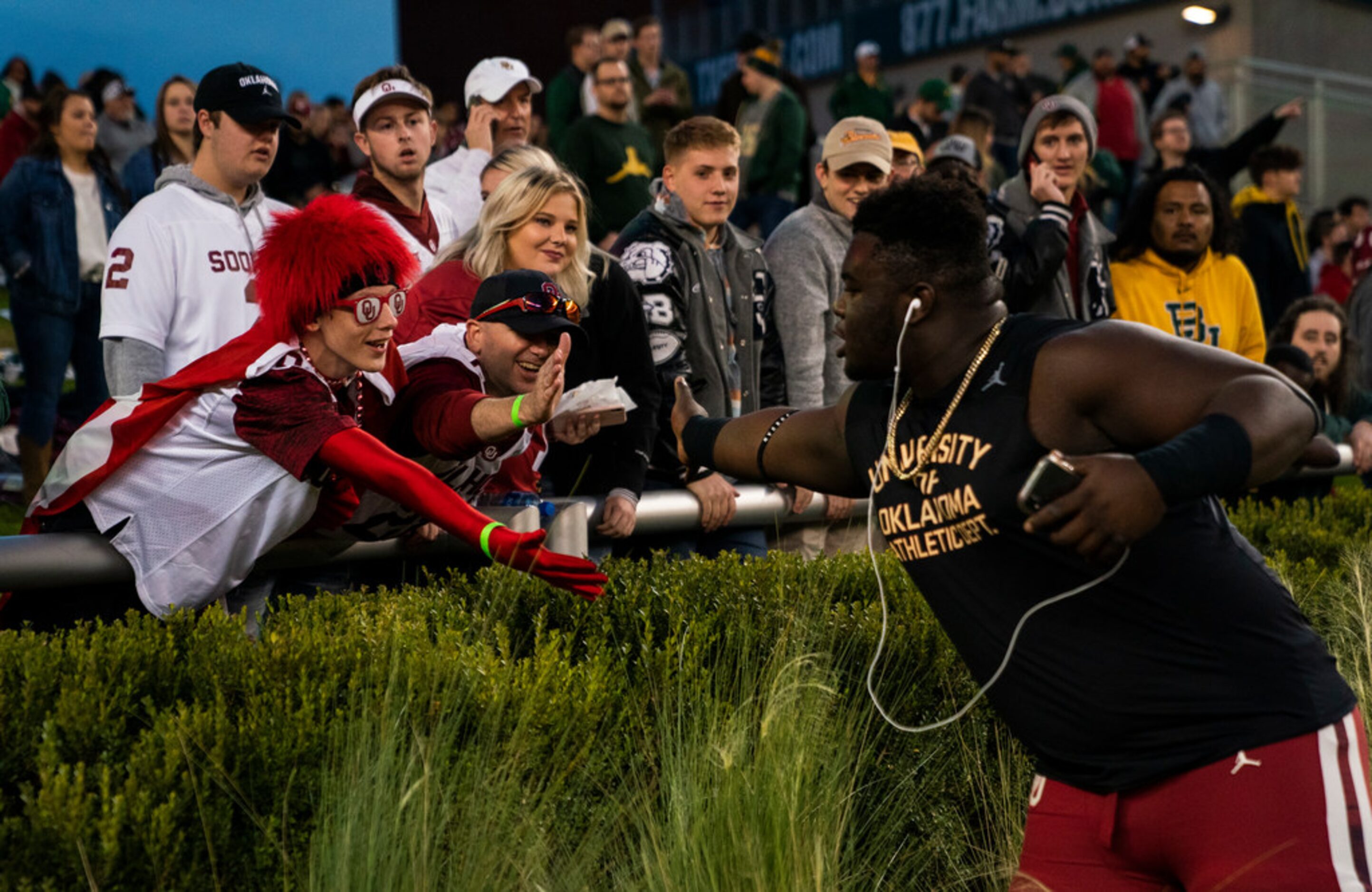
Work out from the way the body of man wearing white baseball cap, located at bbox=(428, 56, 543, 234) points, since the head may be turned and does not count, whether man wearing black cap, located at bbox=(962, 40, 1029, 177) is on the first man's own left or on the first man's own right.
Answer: on the first man's own left

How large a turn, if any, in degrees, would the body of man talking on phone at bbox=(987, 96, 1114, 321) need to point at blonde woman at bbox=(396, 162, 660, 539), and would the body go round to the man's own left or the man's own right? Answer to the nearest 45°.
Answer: approximately 90° to the man's own right

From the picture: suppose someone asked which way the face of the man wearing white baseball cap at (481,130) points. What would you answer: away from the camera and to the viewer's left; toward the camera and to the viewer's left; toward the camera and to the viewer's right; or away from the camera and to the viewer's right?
toward the camera and to the viewer's right

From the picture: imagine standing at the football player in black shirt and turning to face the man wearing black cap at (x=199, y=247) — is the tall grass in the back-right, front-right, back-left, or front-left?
front-left

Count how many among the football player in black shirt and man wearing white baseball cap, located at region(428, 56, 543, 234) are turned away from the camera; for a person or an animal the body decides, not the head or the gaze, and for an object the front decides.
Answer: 0

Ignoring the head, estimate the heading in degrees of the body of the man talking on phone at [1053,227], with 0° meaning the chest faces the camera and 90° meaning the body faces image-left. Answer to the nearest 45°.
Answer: approximately 315°

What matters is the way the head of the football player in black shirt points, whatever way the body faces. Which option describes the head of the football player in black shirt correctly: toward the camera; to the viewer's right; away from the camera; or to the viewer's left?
to the viewer's left

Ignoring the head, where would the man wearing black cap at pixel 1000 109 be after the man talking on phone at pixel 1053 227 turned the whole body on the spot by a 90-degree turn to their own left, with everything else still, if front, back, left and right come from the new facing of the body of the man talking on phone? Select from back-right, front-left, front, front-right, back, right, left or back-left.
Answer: front-left

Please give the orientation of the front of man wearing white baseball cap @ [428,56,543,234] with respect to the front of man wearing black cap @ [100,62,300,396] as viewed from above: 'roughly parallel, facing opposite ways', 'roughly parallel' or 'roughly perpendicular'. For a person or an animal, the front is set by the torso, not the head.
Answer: roughly parallel

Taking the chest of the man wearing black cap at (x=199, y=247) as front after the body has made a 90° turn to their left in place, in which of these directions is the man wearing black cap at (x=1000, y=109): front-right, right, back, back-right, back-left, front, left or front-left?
front

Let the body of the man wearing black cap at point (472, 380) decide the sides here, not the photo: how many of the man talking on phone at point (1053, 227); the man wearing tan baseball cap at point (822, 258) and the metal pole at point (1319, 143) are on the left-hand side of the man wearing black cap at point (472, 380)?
3

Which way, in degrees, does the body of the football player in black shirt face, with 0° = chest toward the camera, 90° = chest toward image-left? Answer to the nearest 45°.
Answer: approximately 45°

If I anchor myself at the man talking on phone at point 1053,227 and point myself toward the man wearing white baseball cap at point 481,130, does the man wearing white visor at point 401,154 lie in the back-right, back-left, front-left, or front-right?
front-left

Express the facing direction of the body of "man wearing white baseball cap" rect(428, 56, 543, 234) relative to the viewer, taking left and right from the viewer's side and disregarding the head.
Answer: facing the viewer and to the right of the viewer

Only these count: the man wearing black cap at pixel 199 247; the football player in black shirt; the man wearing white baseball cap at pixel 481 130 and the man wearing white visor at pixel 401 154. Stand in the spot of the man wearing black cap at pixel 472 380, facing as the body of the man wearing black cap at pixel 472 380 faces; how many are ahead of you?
1

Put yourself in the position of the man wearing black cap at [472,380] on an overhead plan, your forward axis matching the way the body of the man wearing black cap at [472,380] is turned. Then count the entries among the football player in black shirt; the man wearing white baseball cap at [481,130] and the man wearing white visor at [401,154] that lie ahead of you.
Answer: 1
